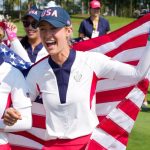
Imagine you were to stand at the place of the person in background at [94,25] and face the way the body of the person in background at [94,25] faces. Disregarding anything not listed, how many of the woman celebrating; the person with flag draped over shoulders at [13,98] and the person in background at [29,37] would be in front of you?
3

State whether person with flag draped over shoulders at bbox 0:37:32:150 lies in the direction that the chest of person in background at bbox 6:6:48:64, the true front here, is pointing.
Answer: yes

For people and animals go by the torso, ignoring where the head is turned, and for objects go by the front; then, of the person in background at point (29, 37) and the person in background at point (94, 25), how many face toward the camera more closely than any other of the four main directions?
2

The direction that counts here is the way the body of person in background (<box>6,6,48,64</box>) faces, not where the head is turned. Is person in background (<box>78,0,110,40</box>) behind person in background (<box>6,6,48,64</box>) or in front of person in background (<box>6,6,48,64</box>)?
behind

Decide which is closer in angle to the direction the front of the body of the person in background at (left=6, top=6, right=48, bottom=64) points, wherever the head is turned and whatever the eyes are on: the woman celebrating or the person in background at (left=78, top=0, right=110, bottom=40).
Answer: the woman celebrating

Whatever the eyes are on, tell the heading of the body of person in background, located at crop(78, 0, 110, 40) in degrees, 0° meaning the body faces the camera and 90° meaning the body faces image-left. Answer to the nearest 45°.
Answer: approximately 0°

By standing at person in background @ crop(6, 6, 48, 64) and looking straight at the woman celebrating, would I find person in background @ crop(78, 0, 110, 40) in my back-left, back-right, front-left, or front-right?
back-left

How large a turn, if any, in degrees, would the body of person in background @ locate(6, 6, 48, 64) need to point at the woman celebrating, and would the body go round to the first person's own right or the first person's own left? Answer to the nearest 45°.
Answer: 0° — they already face them

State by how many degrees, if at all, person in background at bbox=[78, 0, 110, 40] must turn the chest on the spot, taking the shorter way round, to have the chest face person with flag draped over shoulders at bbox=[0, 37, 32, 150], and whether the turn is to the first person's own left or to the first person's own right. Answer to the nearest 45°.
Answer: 0° — they already face them

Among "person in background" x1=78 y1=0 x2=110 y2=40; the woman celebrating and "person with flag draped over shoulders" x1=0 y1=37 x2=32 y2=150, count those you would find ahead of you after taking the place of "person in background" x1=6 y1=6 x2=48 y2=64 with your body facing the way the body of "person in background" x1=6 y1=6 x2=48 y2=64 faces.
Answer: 2
